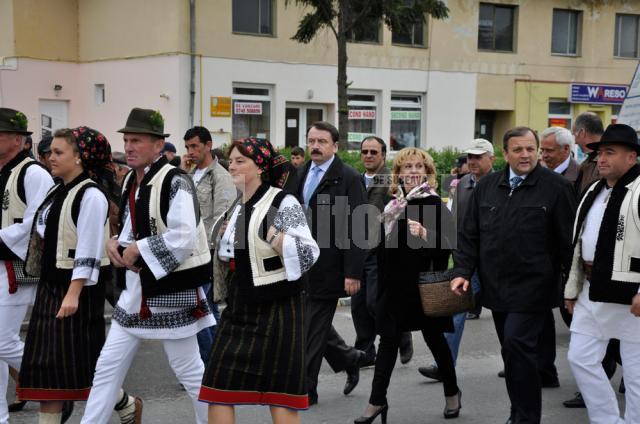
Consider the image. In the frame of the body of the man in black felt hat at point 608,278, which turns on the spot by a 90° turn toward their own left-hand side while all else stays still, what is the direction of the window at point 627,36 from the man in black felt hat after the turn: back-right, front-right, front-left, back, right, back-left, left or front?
back-left

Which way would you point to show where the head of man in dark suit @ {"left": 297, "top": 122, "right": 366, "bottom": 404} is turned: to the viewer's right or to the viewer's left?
to the viewer's left

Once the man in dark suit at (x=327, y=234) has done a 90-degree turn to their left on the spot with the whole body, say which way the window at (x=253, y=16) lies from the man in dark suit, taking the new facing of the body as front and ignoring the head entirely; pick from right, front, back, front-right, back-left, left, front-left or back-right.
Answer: back-left

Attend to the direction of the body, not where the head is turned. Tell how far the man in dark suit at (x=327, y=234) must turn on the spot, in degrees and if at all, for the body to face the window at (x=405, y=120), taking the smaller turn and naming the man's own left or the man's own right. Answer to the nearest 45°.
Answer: approximately 135° to the man's own right

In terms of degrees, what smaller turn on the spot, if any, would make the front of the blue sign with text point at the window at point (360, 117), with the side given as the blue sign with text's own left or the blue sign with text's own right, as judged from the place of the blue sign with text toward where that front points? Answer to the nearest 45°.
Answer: approximately 45° to the blue sign with text's own right

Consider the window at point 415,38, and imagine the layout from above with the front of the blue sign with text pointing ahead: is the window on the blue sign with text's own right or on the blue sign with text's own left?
on the blue sign with text's own right

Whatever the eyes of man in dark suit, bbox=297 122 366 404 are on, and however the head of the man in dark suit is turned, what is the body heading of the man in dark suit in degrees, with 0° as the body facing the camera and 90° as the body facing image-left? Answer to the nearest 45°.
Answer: approximately 45°

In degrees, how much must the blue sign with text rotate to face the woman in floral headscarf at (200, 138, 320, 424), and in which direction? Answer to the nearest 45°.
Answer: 0° — it already faces them
